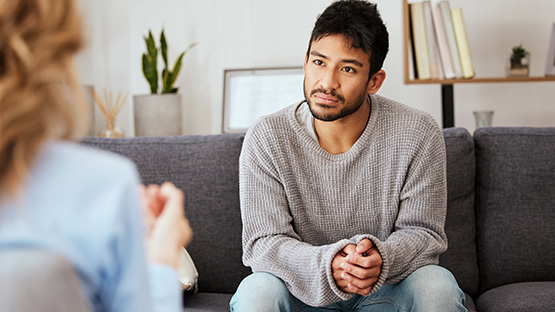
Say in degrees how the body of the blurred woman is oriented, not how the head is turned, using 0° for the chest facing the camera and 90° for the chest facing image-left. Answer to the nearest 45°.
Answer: approximately 225°

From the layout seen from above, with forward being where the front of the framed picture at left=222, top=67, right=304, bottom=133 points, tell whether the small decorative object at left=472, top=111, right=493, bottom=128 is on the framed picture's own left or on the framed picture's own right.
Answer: on the framed picture's own left

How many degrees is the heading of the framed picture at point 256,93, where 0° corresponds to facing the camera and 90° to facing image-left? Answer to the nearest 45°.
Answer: approximately 0°

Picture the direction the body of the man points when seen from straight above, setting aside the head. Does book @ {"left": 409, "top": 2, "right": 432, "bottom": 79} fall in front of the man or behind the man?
behind

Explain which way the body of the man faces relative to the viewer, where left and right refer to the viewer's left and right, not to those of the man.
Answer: facing the viewer

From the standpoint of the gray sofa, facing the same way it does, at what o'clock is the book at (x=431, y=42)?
The book is roughly at 6 o'clock from the gray sofa.

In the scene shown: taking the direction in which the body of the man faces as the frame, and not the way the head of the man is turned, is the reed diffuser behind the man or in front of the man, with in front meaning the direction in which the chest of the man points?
behind

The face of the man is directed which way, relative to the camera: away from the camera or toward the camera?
toward the camera

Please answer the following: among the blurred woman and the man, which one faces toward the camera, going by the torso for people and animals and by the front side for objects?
the man

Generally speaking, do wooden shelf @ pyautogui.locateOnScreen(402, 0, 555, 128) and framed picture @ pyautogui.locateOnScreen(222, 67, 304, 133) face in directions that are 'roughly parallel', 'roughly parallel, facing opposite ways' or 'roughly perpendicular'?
roughly parallel

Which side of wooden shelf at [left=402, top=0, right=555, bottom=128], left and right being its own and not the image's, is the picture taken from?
front
